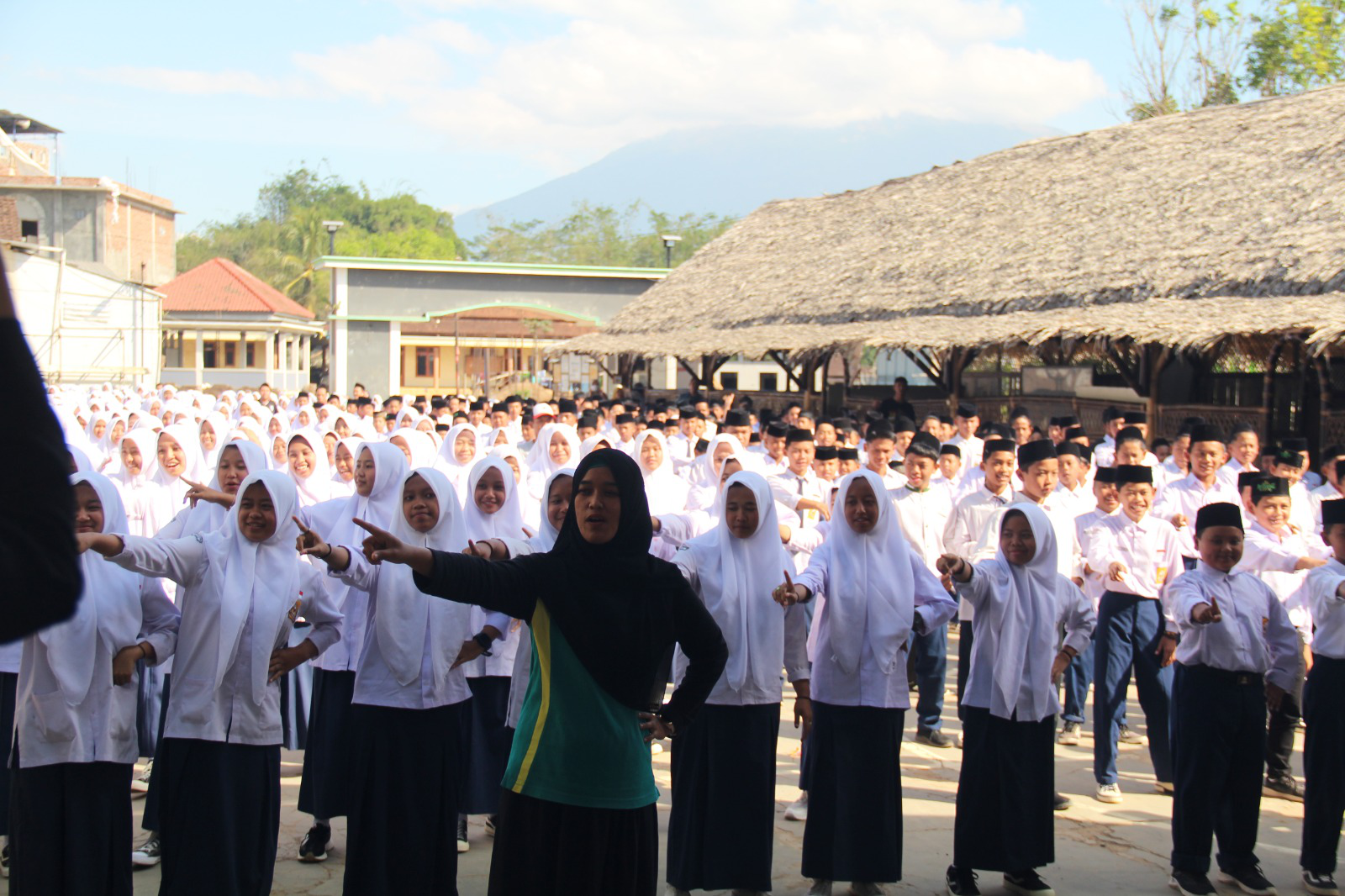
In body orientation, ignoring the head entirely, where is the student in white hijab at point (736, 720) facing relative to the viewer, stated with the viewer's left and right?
facing the viewer

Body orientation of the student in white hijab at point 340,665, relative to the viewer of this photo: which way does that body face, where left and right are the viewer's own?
facing the viewer and to the left of the viewer

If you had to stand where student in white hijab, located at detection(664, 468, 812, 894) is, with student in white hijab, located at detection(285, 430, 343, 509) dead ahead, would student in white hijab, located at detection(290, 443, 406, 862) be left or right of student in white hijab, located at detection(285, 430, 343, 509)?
left

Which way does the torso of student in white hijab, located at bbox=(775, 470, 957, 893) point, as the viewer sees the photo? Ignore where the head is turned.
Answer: toward the camera

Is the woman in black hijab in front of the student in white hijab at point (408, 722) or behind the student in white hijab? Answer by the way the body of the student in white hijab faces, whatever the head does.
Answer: in front

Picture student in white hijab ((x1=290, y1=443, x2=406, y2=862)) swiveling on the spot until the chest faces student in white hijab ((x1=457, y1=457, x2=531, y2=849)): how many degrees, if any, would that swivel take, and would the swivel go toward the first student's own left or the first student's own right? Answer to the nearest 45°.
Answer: approximately 135° to the first student's own left

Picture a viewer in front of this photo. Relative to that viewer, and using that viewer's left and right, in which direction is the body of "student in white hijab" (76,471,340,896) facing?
facing the viewer

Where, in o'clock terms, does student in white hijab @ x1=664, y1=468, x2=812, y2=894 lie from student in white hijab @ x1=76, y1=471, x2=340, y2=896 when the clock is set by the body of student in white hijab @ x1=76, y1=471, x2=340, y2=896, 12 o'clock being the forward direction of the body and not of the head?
student in white hijab @ x1=664, y1=468, x2=812, y2=894 is roughly at 9 o'clock from student in white hijab @ x1=76, y1=471, x2=340, y2=896.

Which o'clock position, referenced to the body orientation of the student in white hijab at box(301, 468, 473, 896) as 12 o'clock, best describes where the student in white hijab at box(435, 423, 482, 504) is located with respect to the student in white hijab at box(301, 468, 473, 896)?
the student in white hijab at box(435, 423, 482, 504) is roughly at 6 o'clock from the student in white hijab at box(301, 468, 473, 896).

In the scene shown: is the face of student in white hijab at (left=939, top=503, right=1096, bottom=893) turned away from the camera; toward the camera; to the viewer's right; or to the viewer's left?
toward the camera

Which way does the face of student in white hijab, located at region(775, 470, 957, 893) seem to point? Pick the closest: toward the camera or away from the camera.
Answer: toward the camera

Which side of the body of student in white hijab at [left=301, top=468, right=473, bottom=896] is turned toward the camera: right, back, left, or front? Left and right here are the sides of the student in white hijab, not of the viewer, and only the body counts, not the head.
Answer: front

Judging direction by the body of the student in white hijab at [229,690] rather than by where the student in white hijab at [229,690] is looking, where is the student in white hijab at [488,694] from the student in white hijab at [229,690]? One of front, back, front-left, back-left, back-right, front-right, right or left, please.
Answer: back-left

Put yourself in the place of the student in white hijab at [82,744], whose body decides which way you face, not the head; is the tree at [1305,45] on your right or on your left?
on your left

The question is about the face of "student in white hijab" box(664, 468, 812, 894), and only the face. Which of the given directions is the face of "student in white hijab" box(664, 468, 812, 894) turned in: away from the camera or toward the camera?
toward the camera

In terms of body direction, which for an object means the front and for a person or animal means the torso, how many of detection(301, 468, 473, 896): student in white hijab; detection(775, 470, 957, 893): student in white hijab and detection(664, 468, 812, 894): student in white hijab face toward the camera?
3
